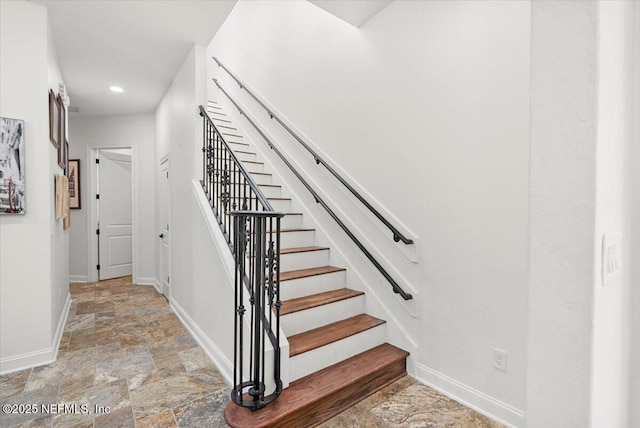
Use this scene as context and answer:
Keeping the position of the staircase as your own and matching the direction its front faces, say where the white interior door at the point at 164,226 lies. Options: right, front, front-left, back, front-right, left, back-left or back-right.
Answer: back

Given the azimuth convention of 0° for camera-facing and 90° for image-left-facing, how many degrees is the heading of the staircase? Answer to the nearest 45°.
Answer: approximately 315°

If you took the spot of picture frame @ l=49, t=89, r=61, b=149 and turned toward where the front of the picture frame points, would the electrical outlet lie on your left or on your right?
on your right

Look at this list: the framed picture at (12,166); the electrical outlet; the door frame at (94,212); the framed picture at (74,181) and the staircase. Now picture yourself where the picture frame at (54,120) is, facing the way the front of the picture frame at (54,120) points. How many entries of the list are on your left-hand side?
2

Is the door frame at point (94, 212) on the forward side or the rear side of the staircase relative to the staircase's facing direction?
on the rear side

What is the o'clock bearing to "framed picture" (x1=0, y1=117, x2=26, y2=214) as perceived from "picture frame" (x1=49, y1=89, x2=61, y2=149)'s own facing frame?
The framed picture is roughly at 4 o'clock from the picture frame.

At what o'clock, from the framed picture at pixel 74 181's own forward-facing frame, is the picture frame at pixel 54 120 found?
The picture frame is roughly at 12 o'clock from the framed picture.

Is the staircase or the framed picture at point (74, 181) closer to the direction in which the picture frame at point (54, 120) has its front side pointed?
the staircase

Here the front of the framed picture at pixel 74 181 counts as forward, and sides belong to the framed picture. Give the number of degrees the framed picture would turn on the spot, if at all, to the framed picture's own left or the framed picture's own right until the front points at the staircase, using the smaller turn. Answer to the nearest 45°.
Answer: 0° — it already faces it

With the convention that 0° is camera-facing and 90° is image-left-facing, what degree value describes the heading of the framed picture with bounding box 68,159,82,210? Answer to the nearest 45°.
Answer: approximately 0°

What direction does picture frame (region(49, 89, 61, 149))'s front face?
to the viewer's right

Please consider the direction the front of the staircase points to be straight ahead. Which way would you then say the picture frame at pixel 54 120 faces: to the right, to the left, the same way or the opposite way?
to the left

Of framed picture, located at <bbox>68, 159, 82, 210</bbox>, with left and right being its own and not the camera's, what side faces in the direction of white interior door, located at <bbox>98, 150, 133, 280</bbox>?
left
